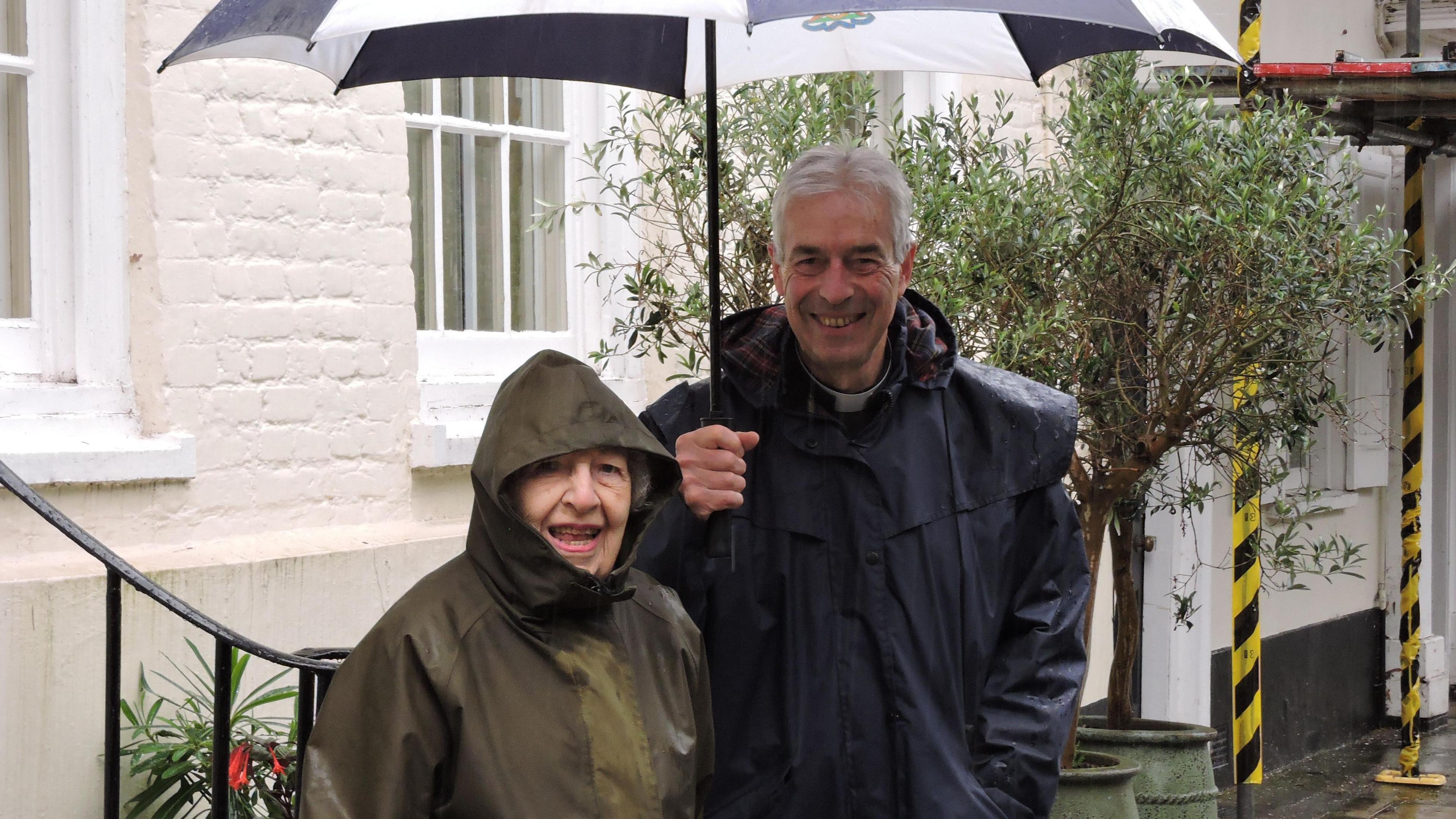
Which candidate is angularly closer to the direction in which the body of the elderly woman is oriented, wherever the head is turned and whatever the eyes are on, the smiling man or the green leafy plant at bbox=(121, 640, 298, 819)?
the smiling man

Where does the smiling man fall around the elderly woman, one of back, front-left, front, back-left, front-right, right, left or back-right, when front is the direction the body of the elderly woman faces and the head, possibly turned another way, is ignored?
left

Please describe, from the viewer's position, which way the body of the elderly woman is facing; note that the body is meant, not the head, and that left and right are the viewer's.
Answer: facing the viewer and to the right of the viewer

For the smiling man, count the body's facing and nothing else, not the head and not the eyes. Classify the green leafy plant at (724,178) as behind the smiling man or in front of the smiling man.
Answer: behind

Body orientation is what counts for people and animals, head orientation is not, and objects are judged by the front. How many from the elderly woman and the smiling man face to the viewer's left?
0

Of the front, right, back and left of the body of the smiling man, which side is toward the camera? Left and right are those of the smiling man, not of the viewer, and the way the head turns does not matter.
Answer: front

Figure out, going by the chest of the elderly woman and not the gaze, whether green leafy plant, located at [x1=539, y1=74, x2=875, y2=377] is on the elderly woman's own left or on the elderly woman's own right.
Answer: on the elderly woman's own left

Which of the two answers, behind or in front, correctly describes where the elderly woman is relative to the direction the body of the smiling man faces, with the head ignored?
in front

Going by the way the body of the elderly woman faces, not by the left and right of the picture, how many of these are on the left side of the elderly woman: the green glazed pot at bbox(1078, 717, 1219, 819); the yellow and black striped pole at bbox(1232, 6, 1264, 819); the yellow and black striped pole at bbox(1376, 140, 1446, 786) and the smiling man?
4
